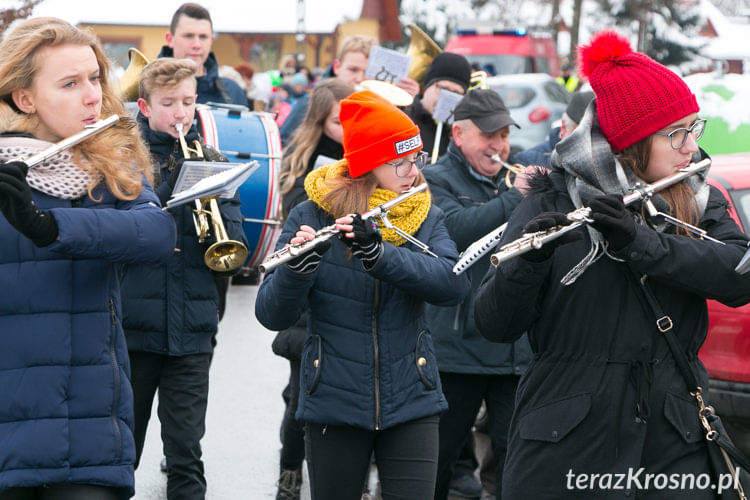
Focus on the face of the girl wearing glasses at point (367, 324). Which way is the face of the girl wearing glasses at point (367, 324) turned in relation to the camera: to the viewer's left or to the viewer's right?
to the viewer's right

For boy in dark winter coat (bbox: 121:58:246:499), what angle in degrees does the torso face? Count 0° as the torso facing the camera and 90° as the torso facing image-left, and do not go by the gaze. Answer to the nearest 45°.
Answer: approximately 315°

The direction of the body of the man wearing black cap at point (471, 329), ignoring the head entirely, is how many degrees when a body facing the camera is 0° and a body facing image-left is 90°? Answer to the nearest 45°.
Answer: approximately 315°

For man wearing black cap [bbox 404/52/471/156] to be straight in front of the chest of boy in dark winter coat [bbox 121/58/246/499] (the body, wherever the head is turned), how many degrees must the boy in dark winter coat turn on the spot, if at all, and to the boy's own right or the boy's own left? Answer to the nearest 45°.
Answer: approximately 90° to the boy's own left

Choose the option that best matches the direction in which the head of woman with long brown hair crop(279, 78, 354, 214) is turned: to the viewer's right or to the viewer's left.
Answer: to the viewer's right

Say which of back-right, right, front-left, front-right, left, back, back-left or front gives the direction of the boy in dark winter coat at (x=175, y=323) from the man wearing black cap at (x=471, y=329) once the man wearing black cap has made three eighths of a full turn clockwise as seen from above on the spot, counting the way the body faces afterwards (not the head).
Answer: front

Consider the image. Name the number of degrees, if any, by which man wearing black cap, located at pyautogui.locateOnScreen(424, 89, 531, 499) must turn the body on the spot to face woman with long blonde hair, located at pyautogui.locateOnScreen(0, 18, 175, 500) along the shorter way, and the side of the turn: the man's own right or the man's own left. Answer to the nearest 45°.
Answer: approximately 90° to the man's own right
